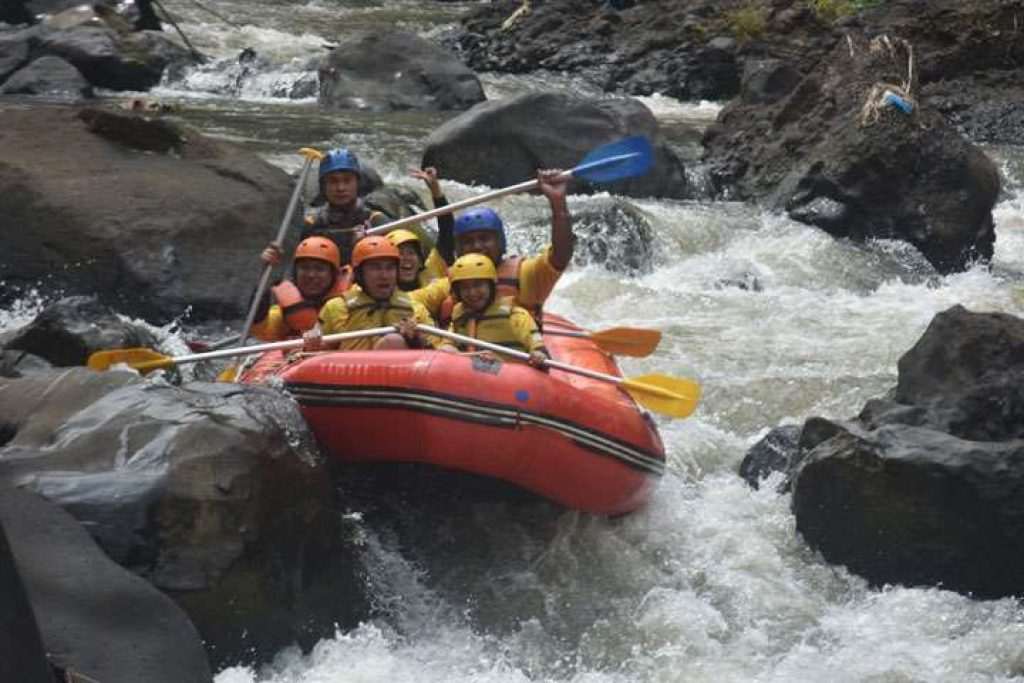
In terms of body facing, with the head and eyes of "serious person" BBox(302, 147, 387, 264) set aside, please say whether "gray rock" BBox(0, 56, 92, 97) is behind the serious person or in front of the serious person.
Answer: behind

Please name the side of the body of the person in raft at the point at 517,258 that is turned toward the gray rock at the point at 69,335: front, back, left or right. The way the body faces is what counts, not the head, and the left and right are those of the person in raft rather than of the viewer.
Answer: right

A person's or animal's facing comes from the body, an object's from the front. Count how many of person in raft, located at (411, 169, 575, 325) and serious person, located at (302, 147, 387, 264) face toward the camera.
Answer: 2

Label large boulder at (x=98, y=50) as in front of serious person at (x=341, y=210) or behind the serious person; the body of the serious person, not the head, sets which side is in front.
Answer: behind

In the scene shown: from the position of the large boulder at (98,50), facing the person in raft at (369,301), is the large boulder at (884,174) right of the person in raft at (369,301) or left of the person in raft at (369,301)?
left
